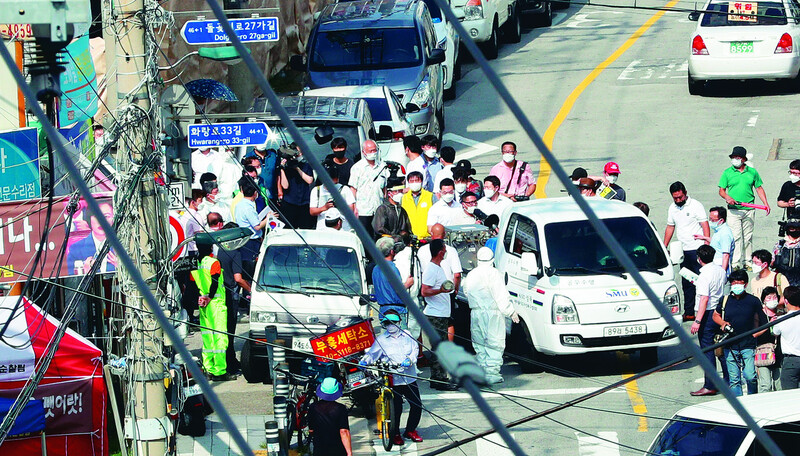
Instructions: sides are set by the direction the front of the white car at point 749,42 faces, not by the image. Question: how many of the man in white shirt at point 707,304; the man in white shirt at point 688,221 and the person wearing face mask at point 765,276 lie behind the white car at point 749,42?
3

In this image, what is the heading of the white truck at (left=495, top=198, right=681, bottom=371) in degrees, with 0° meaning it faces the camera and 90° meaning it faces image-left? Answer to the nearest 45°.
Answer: approximately 315°

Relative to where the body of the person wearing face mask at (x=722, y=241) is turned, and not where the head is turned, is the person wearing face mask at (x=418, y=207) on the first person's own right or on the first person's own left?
on the first person's own right

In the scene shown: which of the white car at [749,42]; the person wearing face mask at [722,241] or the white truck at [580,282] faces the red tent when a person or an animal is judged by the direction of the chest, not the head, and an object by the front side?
the person wearing face mask

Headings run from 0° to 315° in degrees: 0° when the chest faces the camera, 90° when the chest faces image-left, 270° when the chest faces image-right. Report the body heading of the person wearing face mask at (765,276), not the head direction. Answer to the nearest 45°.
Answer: approximately 45°

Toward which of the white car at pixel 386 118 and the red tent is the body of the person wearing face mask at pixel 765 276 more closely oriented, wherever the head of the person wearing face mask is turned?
the red tent
